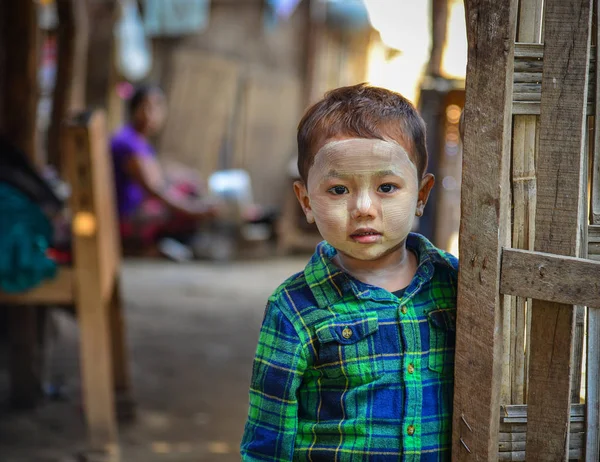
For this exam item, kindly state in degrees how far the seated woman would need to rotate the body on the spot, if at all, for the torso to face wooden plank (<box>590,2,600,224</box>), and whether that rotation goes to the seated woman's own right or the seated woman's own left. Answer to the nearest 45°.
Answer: approximately 90° to the seated woman's own right

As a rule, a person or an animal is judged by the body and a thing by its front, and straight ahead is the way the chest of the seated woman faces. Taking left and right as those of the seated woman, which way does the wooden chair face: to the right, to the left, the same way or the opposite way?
the opposite way

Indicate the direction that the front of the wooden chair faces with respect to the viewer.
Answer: facing to the left of the viewer

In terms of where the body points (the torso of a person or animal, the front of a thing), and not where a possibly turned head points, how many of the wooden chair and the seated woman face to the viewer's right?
1

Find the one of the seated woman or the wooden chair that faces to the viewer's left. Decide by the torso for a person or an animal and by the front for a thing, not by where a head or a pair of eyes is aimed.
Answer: the wooden chair

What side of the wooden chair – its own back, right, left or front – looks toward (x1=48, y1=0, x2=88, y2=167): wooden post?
right

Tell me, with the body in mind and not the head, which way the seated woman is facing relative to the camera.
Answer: to the viewer's right
